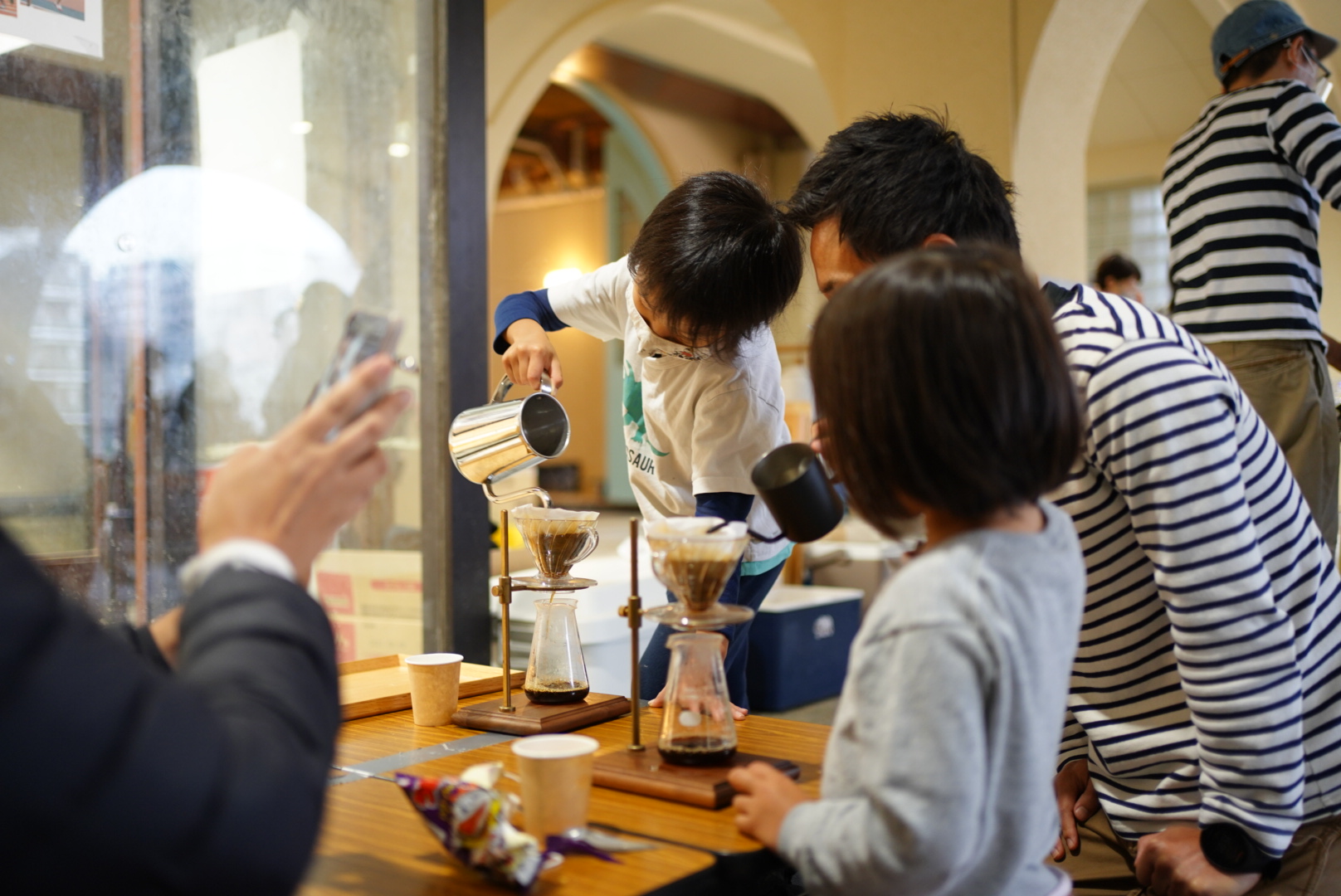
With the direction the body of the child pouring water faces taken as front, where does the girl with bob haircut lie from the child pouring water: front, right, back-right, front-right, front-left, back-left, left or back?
front-left

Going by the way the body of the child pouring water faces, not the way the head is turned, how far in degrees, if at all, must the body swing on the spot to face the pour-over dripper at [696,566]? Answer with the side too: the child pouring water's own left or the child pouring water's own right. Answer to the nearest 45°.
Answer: approximately 45° to the child pouring water's own left

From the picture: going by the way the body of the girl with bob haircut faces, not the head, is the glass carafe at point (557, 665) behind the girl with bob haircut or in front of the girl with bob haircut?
in front

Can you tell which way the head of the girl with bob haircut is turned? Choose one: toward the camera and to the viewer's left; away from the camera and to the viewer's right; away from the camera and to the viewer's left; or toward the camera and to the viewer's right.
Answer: away from the camera and to the viewer's left

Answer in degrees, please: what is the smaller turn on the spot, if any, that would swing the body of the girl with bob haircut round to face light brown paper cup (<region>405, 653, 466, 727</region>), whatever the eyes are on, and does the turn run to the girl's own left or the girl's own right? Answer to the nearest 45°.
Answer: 0° — they already face it

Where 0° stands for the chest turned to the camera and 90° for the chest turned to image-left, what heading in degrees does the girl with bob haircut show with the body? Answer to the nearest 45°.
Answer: approximately 135°

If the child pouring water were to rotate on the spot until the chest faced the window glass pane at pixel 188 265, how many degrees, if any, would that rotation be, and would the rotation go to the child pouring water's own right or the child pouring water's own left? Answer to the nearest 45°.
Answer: approximately 90° to the child pouring water's own right

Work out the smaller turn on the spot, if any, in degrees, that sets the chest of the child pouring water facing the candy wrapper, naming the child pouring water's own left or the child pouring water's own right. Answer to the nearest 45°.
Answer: approximately 45° to the child pouring water's own left

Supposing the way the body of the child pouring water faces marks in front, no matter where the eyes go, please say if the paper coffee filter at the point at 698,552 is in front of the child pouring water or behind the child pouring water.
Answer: in front
